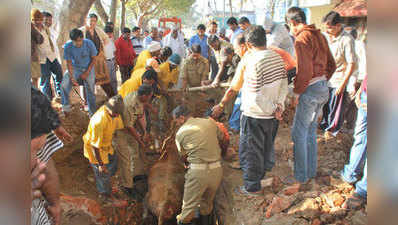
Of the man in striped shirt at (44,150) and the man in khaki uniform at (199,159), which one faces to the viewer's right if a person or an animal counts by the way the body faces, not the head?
the man in striped shirt

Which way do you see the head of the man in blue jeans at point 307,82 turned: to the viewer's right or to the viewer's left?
to the viewer's left

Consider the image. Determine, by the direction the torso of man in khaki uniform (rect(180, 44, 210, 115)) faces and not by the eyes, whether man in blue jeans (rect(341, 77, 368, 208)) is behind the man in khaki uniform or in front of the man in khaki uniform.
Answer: in front

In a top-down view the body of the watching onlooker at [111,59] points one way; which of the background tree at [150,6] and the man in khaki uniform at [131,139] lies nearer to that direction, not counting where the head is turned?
the man in khaki uniform

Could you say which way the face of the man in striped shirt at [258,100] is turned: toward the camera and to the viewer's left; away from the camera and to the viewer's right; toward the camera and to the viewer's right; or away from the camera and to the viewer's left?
away from the camera and to the viewer's left

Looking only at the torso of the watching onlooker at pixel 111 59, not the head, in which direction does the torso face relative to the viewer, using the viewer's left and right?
facing the viewer and to the right of the viewer

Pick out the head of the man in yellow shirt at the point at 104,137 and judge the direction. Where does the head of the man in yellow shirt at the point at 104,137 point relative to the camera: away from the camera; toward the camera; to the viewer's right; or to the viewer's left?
to the viewer's right

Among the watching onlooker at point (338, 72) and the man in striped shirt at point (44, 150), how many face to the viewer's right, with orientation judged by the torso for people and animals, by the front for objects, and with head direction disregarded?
1

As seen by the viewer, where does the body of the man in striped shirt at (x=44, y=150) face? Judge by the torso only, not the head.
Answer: to the viewer's right

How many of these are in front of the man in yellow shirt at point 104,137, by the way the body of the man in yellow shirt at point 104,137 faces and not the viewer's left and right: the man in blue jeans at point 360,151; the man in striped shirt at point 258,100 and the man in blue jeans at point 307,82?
3
